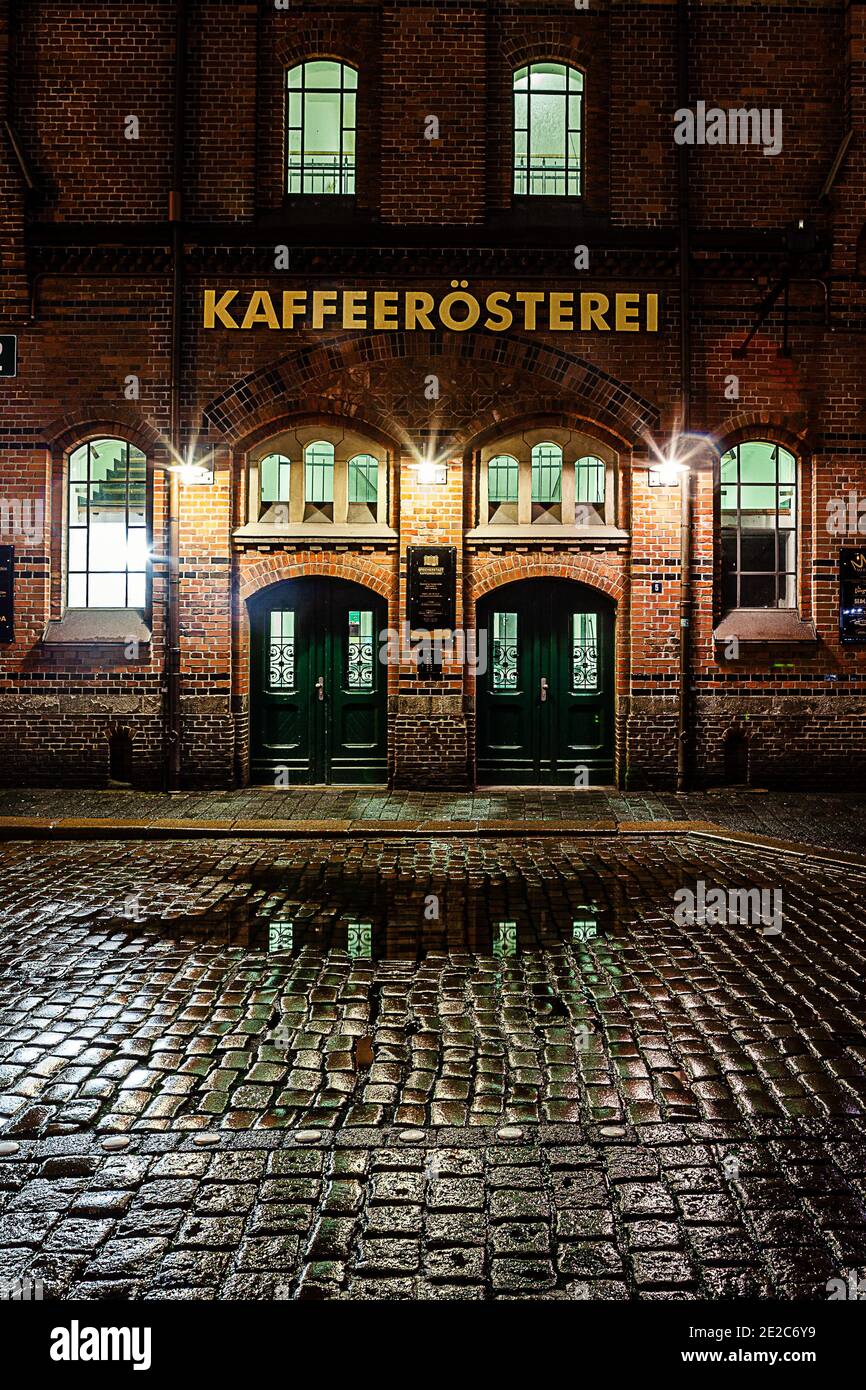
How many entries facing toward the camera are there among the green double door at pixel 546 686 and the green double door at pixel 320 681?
2
